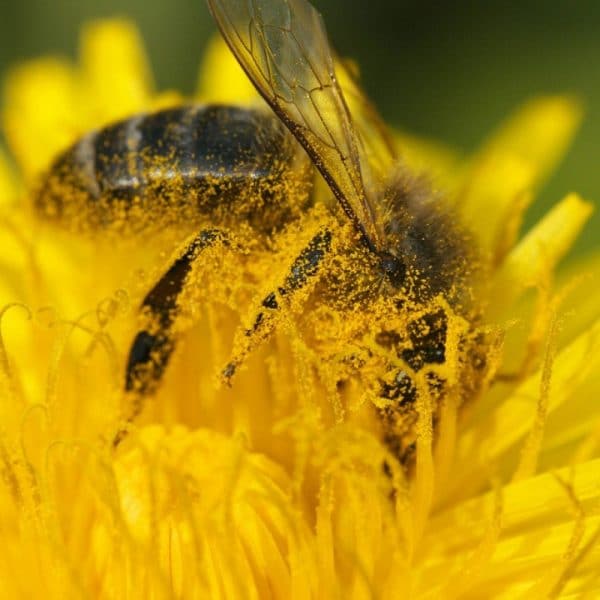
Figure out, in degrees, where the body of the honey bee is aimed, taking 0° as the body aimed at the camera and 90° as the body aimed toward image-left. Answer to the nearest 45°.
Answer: approximately 270°
